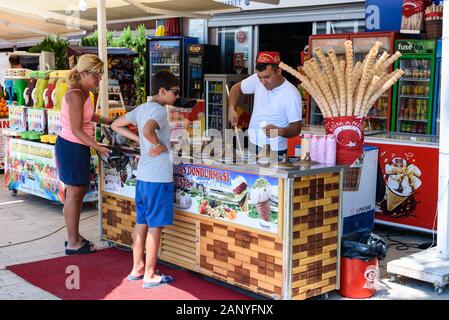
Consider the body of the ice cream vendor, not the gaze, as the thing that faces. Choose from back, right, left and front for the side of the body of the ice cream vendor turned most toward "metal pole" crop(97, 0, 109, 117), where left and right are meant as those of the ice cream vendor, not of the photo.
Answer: right

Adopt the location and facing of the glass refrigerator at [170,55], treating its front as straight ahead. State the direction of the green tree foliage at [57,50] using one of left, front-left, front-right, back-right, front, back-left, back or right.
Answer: front-right

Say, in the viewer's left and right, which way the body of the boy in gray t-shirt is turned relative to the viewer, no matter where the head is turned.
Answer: facing away from the viewer and to the right of the viewer

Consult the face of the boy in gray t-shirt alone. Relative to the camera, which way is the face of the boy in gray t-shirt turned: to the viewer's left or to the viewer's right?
to the viewer's right

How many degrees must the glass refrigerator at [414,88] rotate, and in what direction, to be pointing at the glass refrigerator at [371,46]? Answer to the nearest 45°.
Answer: approximately 90° to its right

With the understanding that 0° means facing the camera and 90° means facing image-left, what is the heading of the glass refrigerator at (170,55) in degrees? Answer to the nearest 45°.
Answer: approximately 0°

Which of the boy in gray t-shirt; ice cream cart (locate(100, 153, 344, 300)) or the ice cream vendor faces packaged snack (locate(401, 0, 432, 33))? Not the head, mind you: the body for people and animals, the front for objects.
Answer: the boy in gray t-shirt

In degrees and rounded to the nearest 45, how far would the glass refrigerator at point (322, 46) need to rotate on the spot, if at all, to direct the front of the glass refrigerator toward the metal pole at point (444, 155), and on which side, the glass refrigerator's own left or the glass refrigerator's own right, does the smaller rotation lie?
0° — it already faces it
